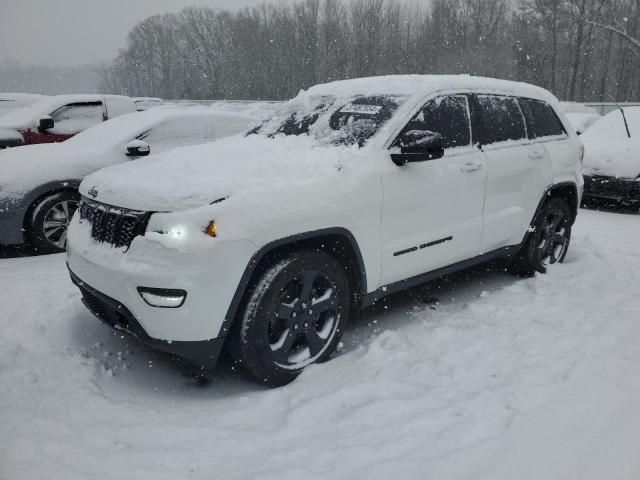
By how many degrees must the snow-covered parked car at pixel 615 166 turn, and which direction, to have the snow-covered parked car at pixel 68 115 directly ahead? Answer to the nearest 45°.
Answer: approximately 45° to its right

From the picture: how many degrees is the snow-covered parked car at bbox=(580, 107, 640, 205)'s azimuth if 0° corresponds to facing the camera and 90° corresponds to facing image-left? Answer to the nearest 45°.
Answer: approximately 45°

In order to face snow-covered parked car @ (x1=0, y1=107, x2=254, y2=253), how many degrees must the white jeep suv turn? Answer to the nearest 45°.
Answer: approximately 90° to its right

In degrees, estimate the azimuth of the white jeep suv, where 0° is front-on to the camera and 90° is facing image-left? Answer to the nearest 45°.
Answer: approximately 45°

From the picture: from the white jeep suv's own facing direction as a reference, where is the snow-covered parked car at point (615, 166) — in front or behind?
behind
